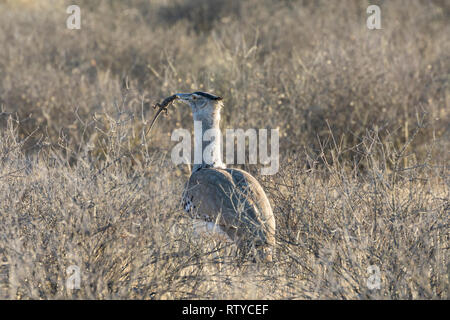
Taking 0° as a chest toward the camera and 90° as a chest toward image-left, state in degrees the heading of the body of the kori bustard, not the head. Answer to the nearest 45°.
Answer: approximately 135°
